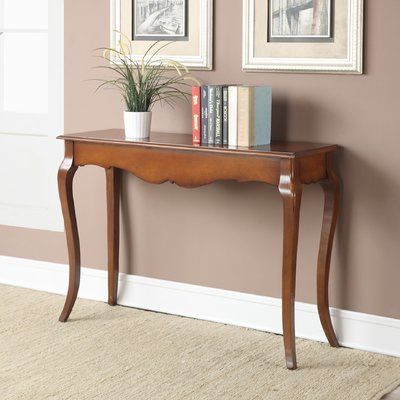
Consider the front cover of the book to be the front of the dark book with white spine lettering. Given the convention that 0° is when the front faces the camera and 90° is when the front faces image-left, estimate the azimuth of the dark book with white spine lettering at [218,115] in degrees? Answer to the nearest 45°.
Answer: approximately 270°

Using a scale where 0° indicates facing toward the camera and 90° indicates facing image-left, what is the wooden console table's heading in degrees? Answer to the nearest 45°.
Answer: approximately 45°

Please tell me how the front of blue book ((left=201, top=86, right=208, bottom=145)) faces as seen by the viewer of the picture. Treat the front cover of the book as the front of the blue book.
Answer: facing to the right of the viewer
